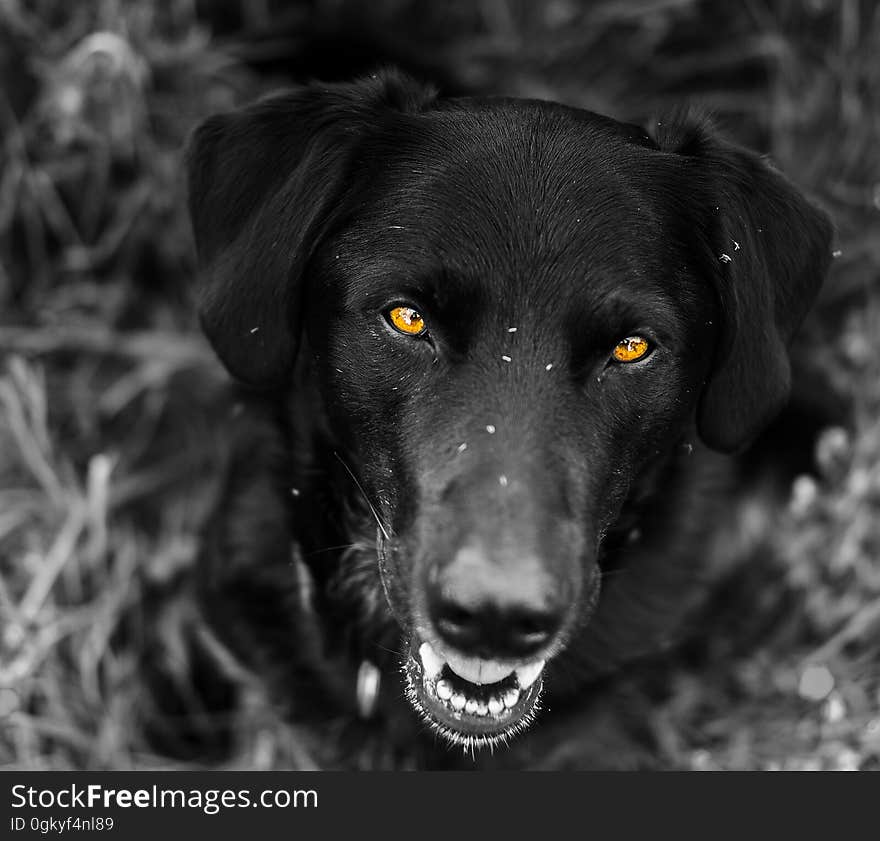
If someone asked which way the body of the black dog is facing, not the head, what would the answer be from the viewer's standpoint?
toward the camera
